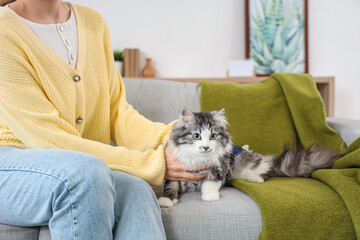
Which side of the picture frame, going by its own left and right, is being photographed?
front

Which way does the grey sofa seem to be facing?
toward the camera

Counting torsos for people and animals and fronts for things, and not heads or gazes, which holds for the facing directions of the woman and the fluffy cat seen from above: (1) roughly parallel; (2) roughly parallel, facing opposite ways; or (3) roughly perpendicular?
roughly perpendicular

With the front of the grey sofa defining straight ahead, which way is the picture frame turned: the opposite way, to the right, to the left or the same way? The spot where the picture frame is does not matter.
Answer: the same way

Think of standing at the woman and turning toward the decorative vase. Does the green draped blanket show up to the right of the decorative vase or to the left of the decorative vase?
right

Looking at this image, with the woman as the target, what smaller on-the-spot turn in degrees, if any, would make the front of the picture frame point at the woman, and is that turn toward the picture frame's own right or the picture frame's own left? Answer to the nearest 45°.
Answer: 0° — it already faces them

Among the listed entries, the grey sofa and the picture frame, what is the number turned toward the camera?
2

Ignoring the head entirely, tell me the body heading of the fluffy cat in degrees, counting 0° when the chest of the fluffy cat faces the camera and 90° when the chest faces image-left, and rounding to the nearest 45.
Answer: approximately 45°

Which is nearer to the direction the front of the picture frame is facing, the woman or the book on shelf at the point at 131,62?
the woman

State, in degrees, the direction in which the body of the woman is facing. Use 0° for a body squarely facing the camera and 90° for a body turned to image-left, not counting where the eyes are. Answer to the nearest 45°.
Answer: approximately 315°
